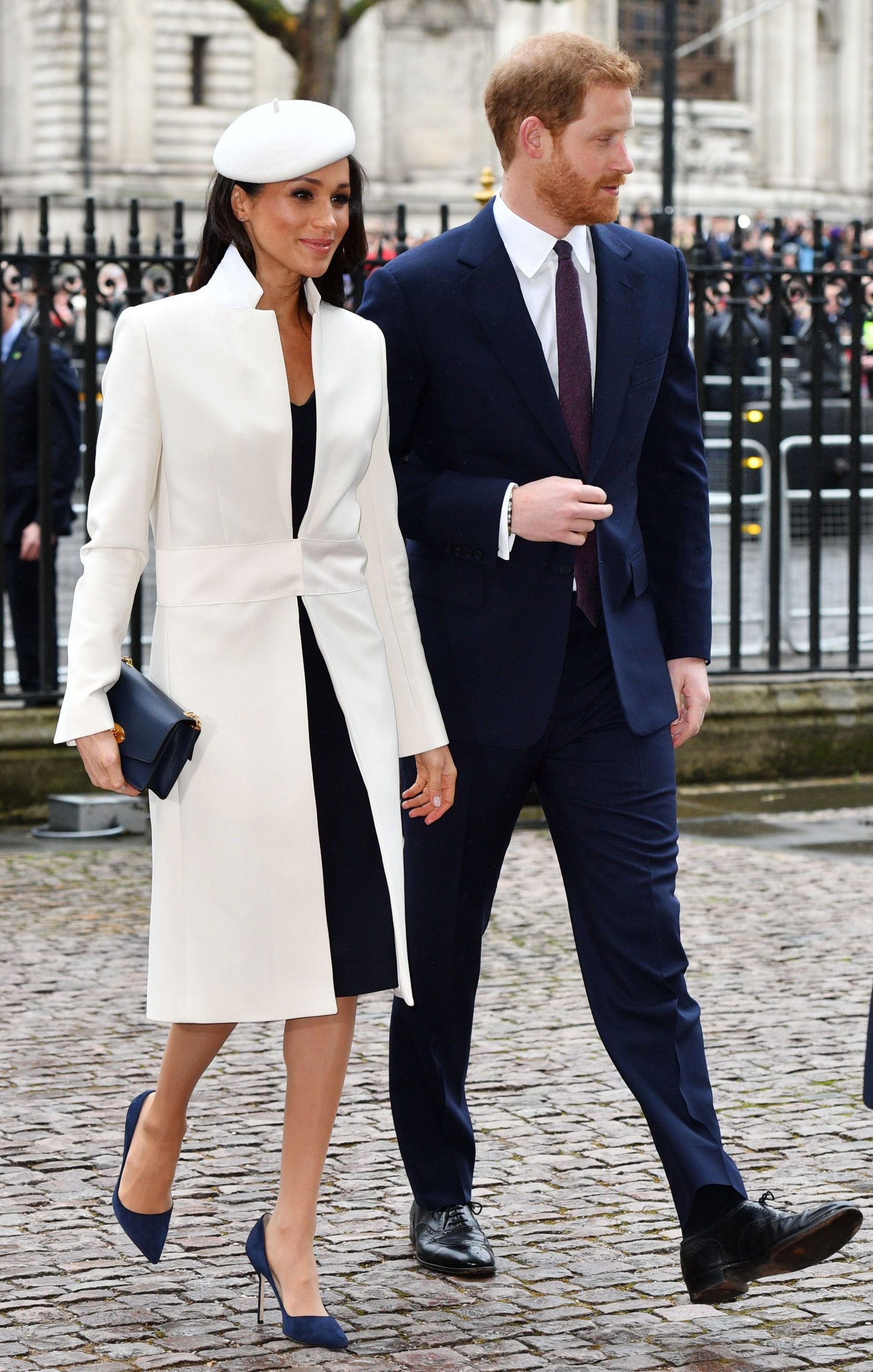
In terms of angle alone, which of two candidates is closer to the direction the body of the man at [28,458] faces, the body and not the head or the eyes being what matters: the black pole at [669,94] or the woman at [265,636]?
the woman

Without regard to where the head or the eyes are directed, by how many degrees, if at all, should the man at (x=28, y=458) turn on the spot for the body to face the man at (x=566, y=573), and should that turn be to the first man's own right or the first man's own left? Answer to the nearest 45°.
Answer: approximately 45° to the first man's own left

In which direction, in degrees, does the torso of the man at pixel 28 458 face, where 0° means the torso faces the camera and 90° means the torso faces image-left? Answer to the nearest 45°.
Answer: approximately 45°

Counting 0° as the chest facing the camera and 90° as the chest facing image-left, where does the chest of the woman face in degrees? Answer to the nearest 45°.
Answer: approximately 315°

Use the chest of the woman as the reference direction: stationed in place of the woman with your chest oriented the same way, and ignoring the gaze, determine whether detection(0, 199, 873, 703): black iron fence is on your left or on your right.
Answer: on your left
